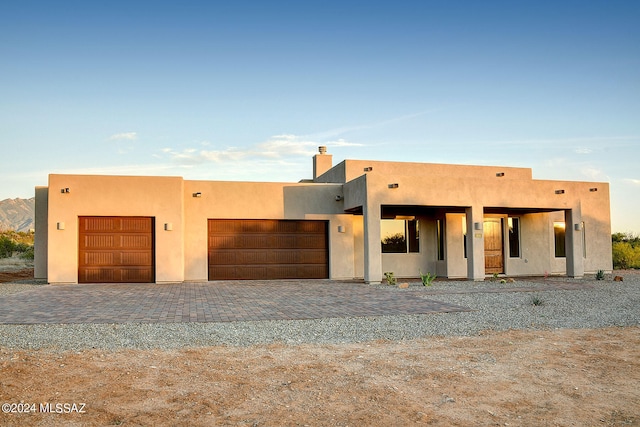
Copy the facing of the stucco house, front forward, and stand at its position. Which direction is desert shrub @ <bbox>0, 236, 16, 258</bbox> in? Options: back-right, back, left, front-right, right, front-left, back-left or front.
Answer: back-right

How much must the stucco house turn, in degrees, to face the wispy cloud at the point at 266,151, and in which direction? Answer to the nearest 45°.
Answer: approximately 180°

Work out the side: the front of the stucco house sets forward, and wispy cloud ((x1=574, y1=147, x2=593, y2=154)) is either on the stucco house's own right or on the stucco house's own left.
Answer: on the stucco house's own left

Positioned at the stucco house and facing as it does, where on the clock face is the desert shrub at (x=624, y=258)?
The desert shrub is roughly at 8 o'clock from the stucco house.

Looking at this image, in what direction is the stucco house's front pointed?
toward the camera
